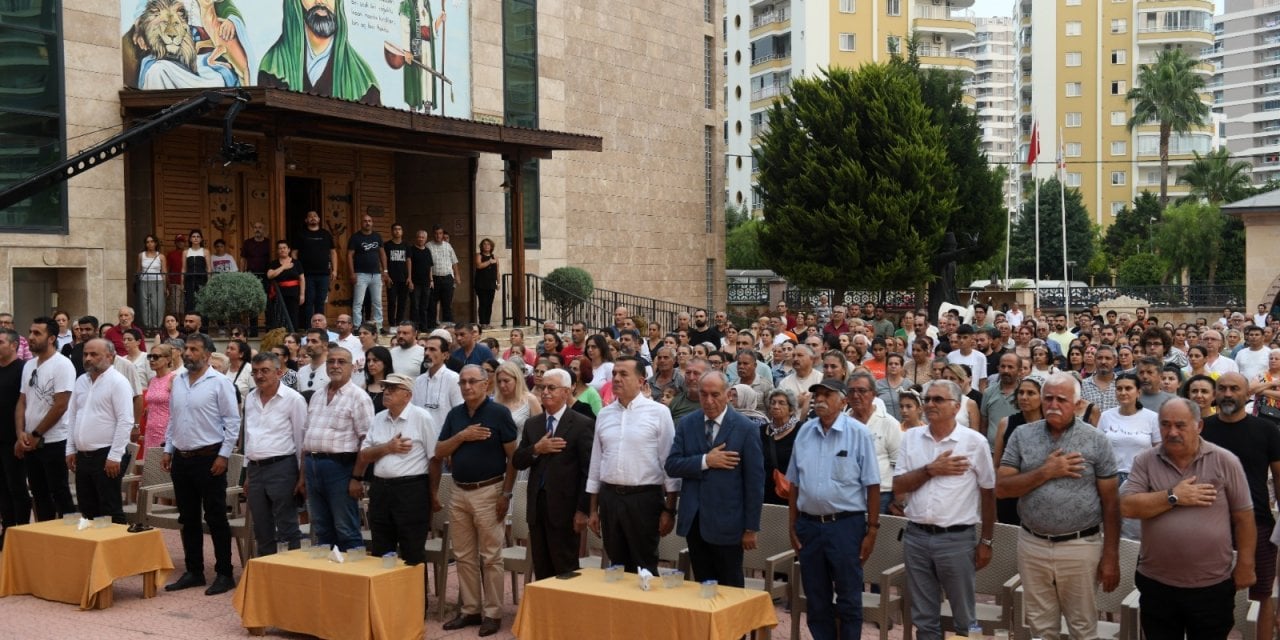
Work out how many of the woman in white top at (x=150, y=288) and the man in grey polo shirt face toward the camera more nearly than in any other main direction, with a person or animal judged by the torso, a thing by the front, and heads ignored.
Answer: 2

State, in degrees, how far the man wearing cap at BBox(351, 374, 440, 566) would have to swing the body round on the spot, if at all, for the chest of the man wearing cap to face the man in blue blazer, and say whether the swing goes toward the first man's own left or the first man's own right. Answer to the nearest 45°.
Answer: approximately 90° to the first man's own left

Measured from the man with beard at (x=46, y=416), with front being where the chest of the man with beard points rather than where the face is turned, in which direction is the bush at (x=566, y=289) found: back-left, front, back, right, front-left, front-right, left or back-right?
back

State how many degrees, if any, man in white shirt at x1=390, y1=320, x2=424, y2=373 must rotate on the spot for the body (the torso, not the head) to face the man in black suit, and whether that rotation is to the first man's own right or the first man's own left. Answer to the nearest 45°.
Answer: approximately 45° to the first man's own left

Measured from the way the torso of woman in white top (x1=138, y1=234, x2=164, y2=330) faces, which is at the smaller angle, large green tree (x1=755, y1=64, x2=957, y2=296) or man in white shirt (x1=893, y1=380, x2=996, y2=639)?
the man in white shirt

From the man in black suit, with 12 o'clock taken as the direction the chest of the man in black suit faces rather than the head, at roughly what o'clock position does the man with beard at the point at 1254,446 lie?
The man with beard is roughly at 8 o'clock from the man in black suit.

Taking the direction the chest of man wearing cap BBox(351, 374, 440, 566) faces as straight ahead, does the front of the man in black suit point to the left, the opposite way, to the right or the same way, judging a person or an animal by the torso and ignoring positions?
the same way

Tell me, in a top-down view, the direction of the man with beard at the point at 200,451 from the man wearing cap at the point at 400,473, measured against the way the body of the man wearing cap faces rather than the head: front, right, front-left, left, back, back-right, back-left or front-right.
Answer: right

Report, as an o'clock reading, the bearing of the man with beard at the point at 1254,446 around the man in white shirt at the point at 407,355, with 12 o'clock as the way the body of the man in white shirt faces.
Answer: The man with beard is roughly at 9 o'clock from the man in white shirt.

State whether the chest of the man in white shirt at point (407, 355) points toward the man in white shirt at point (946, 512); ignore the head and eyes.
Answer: no

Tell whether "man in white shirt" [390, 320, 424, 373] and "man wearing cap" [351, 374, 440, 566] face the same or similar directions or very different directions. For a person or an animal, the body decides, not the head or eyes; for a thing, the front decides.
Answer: same or similar directions

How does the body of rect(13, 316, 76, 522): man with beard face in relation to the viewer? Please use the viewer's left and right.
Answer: facing the viewer and to the left of the viewer

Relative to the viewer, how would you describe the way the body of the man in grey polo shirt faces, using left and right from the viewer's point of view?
facing the viewer
